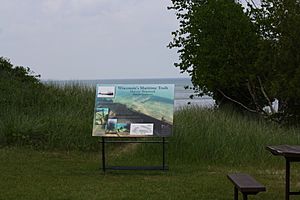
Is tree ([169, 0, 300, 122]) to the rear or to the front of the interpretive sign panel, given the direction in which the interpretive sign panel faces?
to the rear

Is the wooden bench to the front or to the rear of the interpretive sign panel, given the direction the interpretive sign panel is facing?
to the front

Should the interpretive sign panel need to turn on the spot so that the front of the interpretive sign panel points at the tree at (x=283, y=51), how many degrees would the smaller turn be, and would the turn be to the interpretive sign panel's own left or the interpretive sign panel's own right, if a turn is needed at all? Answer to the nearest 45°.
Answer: approximately 135° to the interpretive sign panel's own left

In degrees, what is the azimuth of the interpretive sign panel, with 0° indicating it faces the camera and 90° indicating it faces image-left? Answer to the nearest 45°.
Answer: approximately 0°

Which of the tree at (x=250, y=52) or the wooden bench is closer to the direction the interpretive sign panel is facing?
the wooden bench

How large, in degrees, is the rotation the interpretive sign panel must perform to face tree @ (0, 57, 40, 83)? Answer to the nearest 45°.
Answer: approximately 135° to its right

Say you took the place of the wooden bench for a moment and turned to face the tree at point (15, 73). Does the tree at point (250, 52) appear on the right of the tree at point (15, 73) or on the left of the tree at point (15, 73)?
right

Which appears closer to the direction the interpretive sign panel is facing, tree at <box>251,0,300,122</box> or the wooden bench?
the wooden bench
